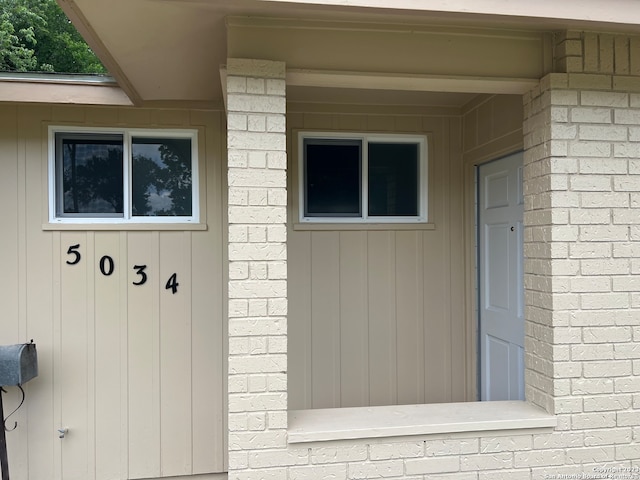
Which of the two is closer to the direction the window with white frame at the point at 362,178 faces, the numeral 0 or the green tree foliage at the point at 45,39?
the numeral 0

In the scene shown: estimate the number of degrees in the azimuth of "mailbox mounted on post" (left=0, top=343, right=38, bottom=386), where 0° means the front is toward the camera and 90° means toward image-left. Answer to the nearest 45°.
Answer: approximately 315°

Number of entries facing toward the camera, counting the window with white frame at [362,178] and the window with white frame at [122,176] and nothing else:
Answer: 2

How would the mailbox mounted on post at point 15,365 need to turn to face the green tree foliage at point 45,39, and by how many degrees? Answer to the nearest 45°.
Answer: approximately 135° to its left

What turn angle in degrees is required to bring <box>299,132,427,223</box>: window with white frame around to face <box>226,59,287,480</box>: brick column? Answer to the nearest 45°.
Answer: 0° — it already faces it

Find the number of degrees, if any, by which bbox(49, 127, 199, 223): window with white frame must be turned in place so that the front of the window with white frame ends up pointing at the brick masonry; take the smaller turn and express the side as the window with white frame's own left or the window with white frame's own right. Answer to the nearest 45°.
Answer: approximately 45° to the window with white frame's own left

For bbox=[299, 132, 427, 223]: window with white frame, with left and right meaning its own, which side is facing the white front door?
left

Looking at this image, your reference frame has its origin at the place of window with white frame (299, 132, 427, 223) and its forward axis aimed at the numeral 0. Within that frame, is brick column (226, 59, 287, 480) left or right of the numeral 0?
left

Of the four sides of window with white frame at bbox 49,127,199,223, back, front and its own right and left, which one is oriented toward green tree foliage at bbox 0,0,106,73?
back

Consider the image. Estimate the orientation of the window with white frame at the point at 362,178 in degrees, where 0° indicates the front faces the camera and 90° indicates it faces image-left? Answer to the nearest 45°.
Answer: approximately 0°
